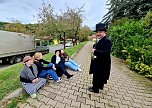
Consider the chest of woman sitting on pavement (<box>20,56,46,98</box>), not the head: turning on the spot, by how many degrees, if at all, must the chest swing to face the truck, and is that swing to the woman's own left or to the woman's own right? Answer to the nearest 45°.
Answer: approximately 135° to the woman's own left

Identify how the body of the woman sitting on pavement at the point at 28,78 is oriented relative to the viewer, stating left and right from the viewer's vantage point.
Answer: facing the viewer and to the right of the viewer

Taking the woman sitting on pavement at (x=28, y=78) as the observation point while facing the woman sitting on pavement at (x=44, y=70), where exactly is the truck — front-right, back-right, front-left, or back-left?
front-left

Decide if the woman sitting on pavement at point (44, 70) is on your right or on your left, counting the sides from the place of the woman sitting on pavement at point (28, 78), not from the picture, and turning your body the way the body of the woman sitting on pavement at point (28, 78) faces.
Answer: on your left

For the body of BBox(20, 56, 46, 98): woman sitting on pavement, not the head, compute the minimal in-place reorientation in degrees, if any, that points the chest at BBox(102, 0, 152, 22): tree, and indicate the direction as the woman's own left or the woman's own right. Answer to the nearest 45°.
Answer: approximately 90° to the woman's own left

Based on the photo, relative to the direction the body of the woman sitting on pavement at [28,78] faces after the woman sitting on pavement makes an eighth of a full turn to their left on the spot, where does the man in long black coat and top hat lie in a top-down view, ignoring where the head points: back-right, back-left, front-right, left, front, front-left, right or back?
front
